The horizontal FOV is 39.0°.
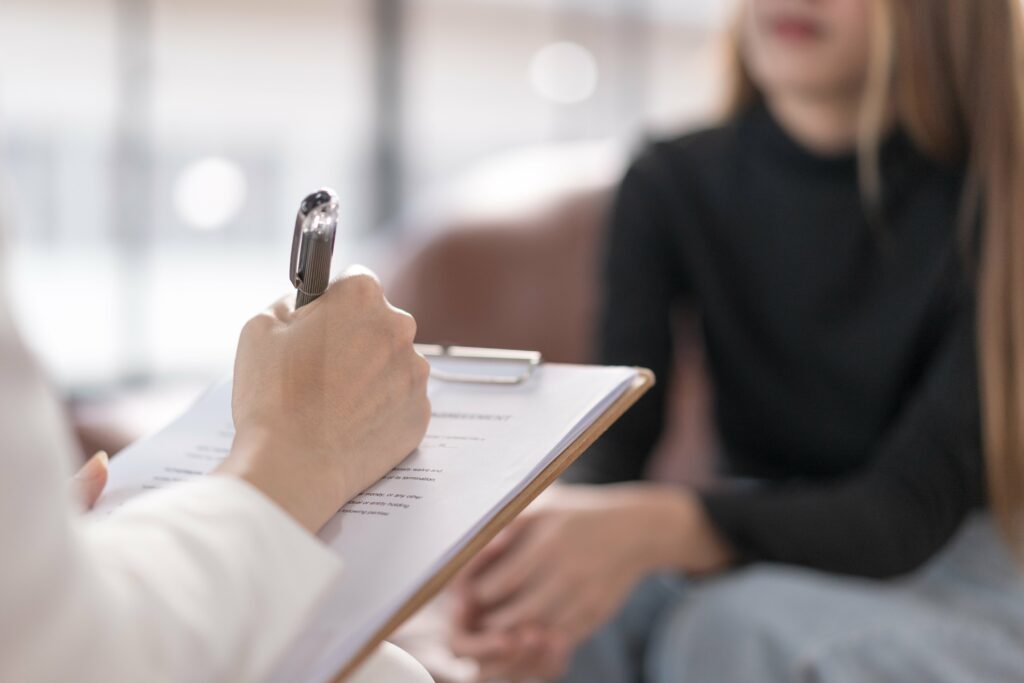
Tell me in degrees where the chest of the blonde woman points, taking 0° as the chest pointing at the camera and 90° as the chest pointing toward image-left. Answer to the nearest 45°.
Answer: approximately 45°
